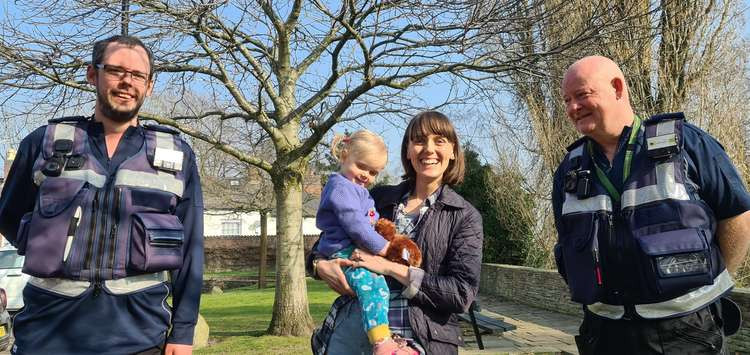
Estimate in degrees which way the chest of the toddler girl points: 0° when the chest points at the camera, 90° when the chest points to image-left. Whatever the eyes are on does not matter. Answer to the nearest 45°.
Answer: approximately 315°

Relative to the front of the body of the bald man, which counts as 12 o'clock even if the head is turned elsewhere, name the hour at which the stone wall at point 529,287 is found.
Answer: The stone wall is roughly at 4 o'clock from the bald man.

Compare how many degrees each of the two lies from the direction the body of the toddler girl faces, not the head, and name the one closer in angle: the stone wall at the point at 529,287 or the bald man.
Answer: the bald man

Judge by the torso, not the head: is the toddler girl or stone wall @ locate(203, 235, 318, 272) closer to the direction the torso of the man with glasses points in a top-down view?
the toddler girl

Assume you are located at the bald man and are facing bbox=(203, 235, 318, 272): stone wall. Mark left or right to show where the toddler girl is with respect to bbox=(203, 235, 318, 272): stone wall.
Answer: left

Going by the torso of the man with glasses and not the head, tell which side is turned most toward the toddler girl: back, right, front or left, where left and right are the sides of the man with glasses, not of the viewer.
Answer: left

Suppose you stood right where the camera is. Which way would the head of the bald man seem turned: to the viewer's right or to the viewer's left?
to the viewer's left
